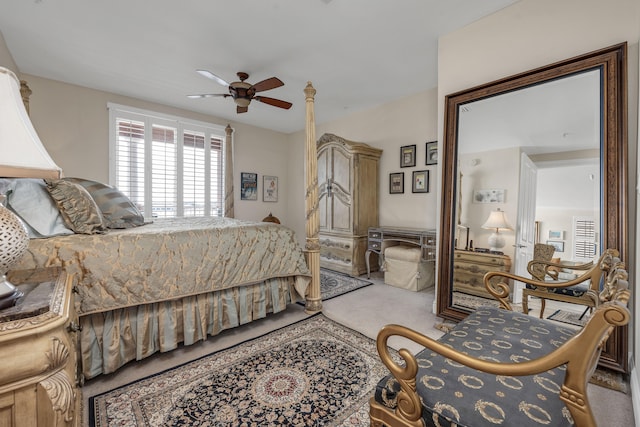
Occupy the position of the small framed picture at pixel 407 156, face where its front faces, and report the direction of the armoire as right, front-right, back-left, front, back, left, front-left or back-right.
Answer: front-right

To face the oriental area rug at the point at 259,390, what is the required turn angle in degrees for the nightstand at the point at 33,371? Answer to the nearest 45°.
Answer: approximately 45° to its left

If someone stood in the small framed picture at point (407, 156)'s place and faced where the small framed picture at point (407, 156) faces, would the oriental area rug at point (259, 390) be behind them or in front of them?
in front

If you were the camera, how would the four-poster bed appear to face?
facing away from the viewer and to the right of the viewer

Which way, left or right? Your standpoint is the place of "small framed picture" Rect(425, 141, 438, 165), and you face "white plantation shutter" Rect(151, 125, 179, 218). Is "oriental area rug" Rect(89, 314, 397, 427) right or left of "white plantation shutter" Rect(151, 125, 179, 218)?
left

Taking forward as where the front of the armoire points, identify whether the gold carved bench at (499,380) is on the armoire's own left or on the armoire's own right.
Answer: on the armoire's own left

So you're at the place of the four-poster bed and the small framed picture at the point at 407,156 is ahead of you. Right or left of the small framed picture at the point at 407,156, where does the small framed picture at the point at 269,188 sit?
left

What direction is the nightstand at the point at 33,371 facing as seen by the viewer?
to the viewer's right

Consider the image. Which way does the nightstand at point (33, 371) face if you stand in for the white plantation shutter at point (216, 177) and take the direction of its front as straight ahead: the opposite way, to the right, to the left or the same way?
to the left

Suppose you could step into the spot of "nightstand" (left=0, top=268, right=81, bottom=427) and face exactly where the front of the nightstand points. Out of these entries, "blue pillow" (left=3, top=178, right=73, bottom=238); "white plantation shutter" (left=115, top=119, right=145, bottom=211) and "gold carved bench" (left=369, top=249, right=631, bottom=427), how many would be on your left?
2
